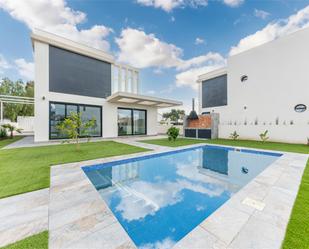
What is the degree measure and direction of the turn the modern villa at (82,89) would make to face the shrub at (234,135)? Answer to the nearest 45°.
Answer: approximately 45° to its left

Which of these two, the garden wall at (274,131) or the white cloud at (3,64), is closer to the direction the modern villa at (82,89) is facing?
the garden wall

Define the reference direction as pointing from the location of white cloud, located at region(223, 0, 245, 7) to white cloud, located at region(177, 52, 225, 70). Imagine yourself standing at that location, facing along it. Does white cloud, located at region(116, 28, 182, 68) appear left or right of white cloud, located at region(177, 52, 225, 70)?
left

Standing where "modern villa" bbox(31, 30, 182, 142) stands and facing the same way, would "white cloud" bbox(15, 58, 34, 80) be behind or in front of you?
behind

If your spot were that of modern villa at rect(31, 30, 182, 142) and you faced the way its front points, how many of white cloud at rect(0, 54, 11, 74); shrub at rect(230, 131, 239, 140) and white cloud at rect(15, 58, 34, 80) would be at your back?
2

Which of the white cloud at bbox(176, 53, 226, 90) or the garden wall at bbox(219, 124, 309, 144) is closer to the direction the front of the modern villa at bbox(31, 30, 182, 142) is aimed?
the garden wall

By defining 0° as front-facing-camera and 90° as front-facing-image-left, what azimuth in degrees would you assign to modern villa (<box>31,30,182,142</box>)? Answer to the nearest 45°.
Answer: approximately 315°
